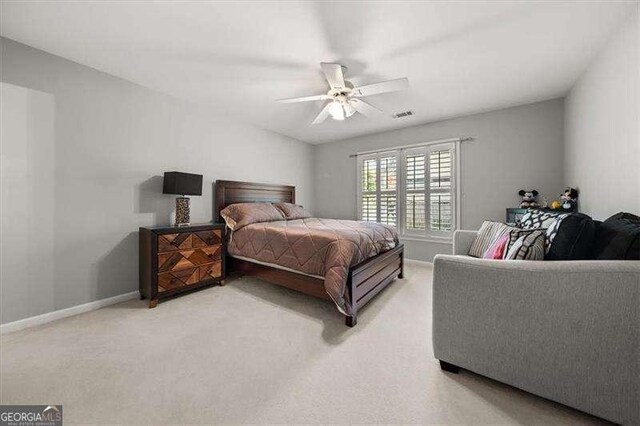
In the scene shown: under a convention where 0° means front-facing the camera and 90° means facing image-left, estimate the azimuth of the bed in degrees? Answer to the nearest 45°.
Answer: approximately 315°

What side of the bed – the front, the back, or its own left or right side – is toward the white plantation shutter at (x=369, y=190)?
left

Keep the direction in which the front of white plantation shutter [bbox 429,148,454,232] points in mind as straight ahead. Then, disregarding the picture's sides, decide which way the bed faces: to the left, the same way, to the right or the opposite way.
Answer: to the left

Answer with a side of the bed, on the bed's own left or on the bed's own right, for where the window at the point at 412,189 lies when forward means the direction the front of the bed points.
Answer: on the bed's own left

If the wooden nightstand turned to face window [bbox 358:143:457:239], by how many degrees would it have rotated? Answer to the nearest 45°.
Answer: approximately 45° to its left

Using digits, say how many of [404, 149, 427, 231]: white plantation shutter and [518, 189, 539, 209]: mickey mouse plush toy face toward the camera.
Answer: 2

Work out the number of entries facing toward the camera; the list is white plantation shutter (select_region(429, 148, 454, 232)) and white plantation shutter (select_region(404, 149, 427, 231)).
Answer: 2
